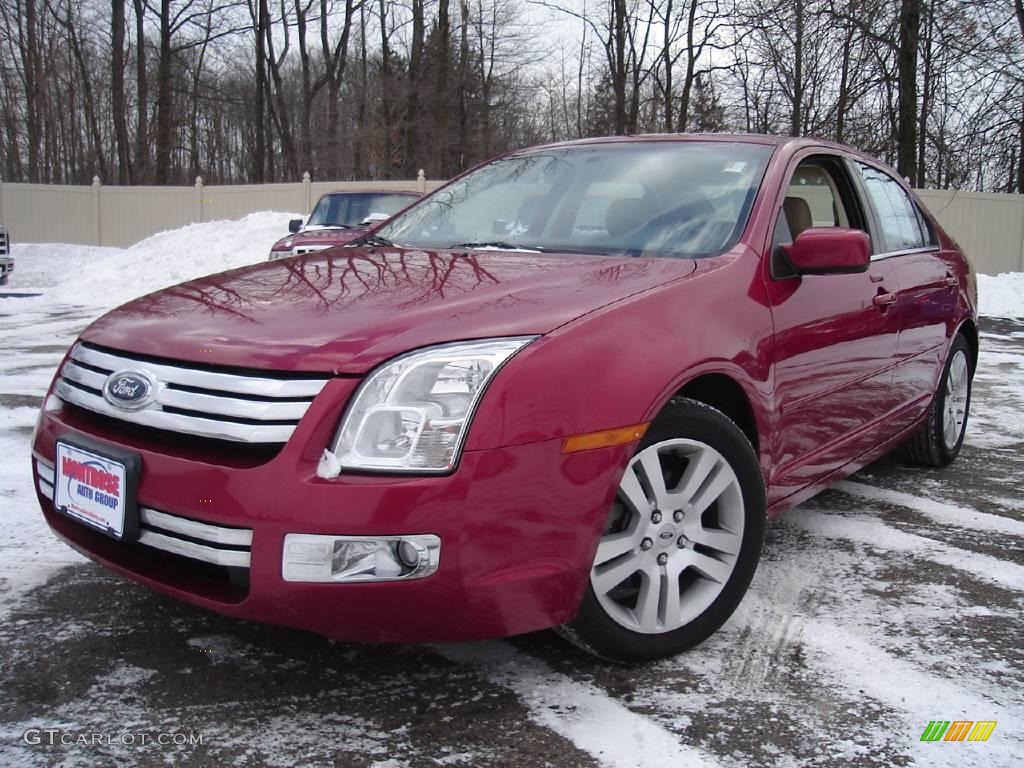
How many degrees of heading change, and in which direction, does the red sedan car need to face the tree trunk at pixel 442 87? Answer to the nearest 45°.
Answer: approximately 135° to its right

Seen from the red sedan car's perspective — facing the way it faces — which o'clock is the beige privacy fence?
The beige privacy fence is roughly at 4 o'clock from the red sedan car.

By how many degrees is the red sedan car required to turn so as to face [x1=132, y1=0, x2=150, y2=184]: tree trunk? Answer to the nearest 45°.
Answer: approximately 135° to its right

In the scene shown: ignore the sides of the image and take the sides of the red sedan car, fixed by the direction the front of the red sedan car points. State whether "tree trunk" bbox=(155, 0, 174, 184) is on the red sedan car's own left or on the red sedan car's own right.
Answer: on the red sedan car's own right

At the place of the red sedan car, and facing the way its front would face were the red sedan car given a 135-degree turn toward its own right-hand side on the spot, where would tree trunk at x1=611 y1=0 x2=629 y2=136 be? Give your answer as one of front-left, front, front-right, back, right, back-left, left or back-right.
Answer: front

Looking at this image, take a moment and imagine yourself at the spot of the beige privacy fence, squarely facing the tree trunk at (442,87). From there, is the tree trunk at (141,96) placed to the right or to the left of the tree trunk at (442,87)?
left

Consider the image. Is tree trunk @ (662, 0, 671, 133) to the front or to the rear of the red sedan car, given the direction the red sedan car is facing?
to the rear

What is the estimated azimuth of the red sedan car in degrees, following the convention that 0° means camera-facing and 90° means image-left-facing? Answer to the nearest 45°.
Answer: approximately 45°

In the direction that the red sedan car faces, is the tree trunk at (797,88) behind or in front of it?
behind
